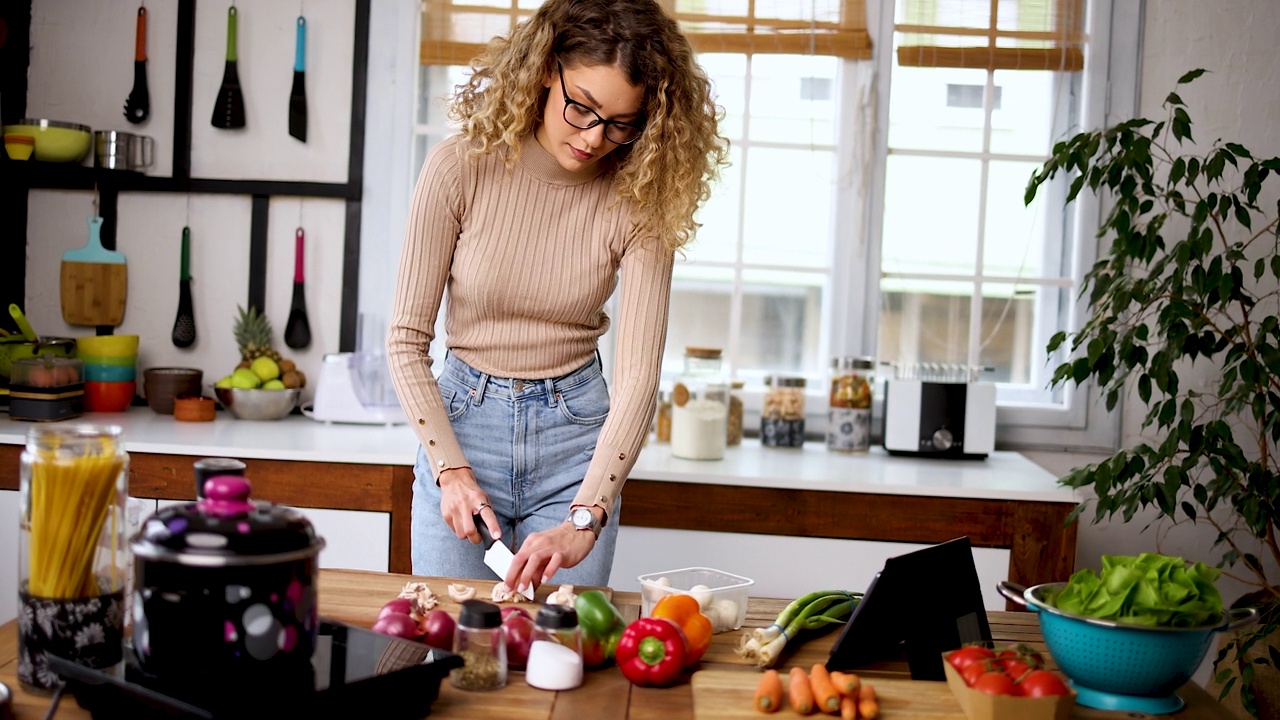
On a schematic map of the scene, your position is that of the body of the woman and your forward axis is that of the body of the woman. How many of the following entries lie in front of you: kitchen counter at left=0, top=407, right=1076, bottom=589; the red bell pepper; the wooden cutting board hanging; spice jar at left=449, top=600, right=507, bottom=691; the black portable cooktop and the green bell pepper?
4

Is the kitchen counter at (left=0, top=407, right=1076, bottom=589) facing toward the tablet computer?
yes

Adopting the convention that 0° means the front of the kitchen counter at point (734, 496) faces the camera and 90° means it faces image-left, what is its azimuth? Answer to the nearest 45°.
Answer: approximately 0°

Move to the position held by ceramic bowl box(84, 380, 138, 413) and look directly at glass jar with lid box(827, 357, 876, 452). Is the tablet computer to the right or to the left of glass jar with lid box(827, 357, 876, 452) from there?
right

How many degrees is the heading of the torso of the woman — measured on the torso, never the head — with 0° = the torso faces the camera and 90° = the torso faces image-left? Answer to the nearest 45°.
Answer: approximately 0°

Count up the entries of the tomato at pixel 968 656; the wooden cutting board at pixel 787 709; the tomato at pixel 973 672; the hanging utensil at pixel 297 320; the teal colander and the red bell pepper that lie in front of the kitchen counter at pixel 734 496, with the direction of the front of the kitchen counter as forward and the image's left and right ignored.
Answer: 5

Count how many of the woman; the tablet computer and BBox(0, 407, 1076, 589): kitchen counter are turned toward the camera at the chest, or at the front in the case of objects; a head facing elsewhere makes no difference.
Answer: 2

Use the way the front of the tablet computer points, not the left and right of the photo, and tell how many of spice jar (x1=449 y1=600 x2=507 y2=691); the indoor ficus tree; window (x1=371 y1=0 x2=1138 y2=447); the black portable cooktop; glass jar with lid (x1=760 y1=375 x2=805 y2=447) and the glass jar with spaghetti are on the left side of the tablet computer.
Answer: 3

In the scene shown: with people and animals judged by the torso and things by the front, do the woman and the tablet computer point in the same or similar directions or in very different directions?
very different directions

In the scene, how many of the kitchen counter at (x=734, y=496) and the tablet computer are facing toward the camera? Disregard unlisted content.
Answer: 1

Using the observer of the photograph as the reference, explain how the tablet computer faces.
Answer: facing away from the viewer and to the left of the viewer
